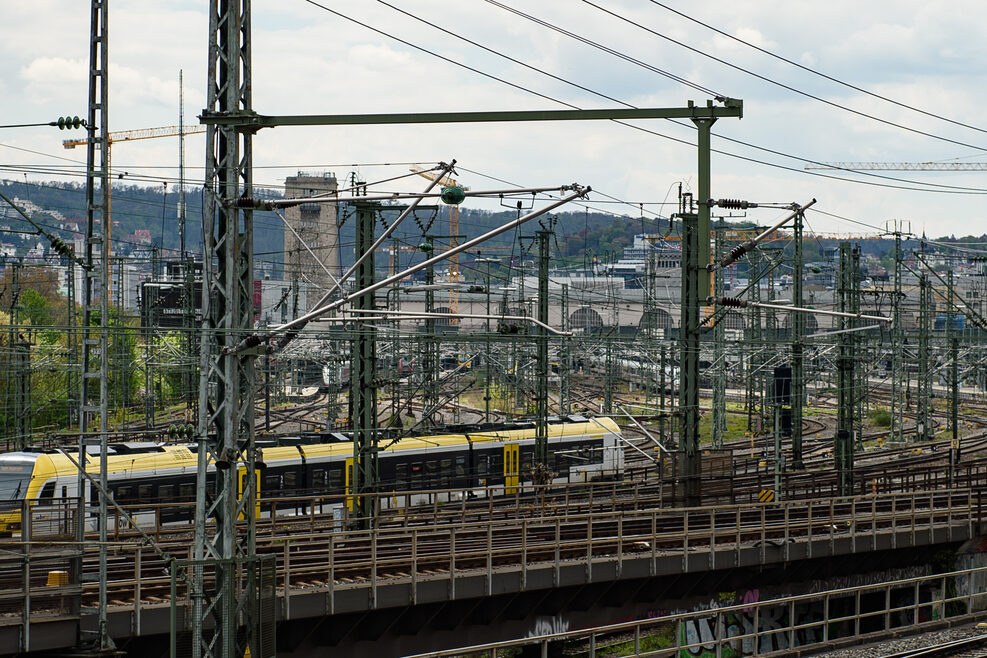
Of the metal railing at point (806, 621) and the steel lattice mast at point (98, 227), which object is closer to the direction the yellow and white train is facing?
the steel lattice mast

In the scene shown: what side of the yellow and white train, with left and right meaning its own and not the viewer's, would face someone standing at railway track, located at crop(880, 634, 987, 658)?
left

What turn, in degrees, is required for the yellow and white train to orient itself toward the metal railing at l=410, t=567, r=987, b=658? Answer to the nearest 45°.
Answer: approximately 90° to its left

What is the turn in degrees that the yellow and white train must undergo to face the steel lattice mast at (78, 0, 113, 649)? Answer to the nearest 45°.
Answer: approximately 45° to its left

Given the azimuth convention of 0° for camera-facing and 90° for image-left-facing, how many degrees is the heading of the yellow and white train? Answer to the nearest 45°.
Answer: approximately 45°

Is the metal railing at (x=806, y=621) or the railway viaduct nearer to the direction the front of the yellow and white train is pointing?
the railway viaduct

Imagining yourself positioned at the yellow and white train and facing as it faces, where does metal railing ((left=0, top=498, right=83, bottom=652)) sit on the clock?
The metal railing is roughly at 11 o'clock from the yellow and white train.

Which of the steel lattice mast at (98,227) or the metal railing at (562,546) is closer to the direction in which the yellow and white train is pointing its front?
the steel lattice mast
